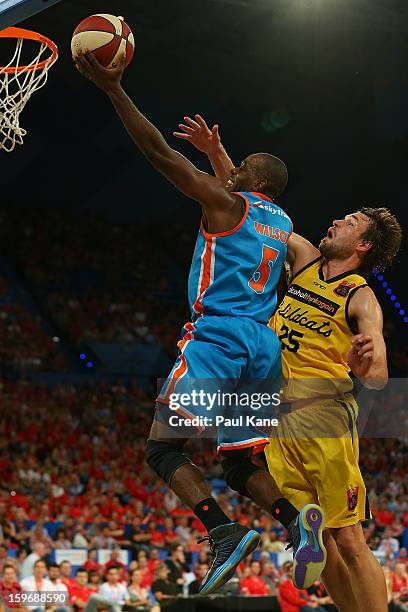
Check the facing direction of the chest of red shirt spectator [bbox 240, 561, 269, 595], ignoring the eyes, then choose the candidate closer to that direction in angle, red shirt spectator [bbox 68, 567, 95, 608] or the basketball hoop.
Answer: the basketball hoop

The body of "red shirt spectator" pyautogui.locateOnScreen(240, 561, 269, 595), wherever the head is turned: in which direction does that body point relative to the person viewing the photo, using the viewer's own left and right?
facing the viewer

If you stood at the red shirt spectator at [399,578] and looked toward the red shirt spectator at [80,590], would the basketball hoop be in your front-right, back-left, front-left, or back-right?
front-left

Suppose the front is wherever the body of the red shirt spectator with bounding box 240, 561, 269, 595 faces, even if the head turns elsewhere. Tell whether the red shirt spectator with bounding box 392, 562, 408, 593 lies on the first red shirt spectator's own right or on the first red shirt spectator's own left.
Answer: on the first red shirt spectator's own left

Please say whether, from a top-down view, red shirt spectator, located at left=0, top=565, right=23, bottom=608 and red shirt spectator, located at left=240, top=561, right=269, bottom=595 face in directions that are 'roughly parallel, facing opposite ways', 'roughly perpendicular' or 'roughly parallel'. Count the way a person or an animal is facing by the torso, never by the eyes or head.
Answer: roughly parallel

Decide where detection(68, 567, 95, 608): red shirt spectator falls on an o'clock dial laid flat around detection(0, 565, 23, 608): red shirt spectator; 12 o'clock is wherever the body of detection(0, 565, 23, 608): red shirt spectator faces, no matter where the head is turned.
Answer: detection(68, 567, 95, 608): red shirt spectator is roughly at 8 o'clock from detection(0, 565, 23, 608): red shirt spectator.

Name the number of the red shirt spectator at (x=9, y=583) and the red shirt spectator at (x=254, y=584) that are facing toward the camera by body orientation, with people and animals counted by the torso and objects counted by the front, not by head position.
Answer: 2

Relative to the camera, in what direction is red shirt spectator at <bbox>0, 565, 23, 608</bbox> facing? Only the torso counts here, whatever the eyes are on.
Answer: toward the camera

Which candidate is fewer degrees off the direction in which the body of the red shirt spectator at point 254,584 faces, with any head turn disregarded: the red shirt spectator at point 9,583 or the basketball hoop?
the basketball hoop

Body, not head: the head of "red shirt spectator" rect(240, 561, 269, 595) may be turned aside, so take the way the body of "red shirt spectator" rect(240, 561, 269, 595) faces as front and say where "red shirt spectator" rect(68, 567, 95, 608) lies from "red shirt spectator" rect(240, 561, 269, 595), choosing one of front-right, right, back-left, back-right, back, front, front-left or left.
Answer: front-right

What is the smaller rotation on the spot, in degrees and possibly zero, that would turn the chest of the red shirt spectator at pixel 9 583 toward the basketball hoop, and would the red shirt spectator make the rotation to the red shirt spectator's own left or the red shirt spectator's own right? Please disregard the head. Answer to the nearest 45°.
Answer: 0° — they already face it
